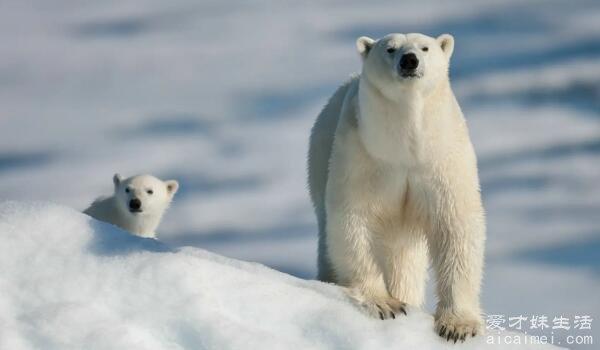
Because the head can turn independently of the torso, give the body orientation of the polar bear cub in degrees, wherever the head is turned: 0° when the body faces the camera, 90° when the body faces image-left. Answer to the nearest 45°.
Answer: approximately 315°

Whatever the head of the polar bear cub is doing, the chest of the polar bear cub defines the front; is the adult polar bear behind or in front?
in front

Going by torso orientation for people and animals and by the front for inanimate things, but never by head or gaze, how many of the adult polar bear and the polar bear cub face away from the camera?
0

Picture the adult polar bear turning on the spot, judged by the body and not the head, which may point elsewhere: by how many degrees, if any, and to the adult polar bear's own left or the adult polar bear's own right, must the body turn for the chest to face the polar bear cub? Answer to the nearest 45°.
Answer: approximately 135° to the adult polar bear's own right
